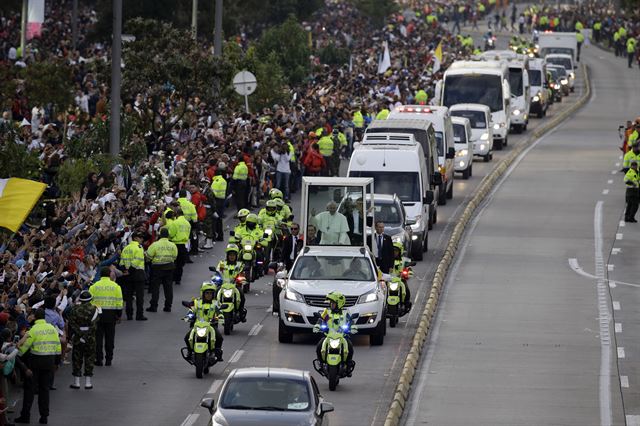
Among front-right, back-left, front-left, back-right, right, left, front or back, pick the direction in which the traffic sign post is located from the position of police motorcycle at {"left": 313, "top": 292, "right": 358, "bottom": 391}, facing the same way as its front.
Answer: back

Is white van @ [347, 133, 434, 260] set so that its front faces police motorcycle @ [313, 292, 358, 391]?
yes

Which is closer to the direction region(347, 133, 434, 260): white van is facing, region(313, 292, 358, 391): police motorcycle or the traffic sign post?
the police motorcycle

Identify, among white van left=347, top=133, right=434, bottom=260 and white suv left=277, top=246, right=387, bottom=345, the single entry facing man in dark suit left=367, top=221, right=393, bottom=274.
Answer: the white van

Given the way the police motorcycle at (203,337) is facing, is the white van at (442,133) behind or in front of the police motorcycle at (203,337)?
behind

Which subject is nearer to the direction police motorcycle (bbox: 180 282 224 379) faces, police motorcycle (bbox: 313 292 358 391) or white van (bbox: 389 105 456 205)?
the police motorcycle

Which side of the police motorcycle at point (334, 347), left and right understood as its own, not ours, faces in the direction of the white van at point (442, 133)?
back

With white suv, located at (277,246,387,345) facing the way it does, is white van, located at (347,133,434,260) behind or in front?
behind

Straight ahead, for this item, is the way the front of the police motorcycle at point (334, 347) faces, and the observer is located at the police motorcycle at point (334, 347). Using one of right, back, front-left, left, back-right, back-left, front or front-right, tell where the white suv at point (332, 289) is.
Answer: back
